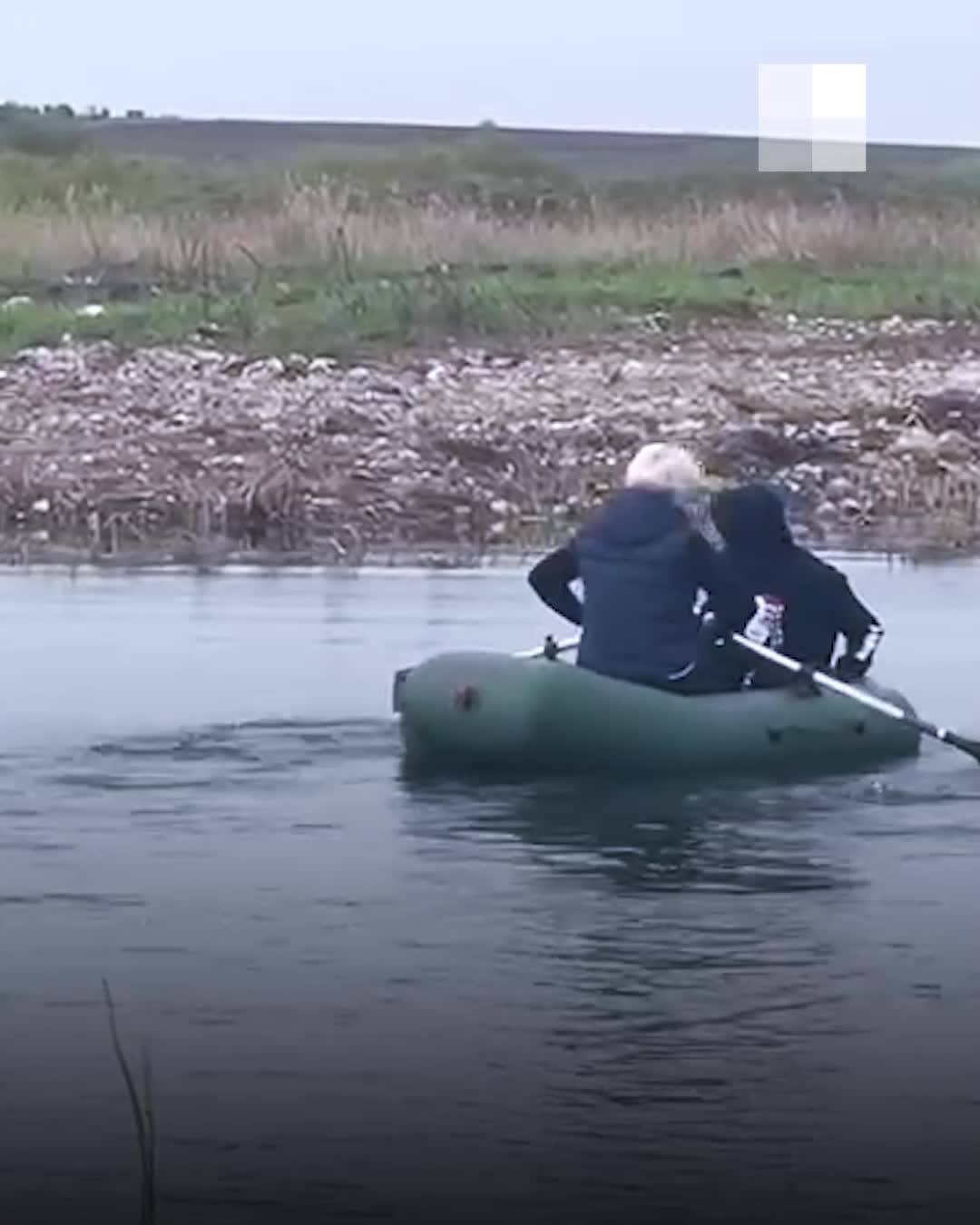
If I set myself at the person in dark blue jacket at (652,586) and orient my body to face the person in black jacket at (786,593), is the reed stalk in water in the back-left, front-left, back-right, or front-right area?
back-right

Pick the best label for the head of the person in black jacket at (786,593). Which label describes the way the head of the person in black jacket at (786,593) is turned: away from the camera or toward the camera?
away from the camera

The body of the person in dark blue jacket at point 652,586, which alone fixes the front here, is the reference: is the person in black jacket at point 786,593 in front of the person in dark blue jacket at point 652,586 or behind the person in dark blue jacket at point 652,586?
in front

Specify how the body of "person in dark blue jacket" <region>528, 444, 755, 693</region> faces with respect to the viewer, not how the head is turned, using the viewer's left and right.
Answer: facing away from the viewer and to the right of the viewer
